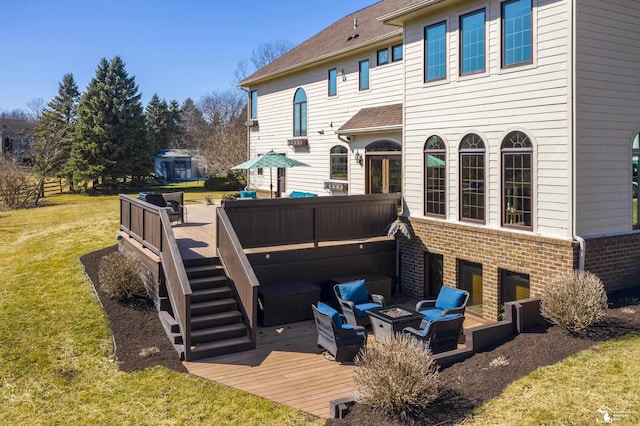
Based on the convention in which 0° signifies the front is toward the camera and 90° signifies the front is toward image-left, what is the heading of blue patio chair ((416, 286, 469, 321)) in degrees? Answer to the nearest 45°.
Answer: approximately 45°

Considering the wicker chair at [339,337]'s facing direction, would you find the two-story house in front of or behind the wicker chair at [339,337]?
in front

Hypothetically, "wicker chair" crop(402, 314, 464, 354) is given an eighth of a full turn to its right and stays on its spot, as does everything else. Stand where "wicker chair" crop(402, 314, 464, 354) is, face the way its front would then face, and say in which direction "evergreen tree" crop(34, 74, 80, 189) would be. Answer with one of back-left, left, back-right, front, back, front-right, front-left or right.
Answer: front-left

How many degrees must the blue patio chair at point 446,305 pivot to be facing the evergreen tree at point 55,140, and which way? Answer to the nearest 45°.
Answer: approximately 90° to its right

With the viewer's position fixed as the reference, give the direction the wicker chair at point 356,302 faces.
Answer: facing the viewer and to the right of the viewer

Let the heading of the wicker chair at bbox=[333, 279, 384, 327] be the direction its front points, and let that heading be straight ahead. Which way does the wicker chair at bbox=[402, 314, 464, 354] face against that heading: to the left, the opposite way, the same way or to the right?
the opposite way

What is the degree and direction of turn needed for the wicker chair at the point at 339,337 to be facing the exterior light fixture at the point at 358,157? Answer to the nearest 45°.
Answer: approximately 45° to its left

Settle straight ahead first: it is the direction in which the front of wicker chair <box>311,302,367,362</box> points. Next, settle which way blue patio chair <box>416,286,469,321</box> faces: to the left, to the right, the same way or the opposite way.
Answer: the opposite way

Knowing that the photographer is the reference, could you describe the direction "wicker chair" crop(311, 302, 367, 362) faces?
facing away from the viewer and to the right of the viewer

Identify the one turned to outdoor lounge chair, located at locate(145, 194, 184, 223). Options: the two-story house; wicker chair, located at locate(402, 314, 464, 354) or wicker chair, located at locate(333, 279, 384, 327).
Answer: wicker chair, located at locate(402, 314, 464, 354)

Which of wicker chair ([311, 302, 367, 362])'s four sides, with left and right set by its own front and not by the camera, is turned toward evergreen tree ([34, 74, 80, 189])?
left

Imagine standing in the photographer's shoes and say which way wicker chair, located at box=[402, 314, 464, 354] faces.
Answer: facing away from the viewer and to the left of the viewer

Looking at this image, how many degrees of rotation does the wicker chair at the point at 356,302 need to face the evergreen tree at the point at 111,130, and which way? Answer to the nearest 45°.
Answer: approximately 180°
